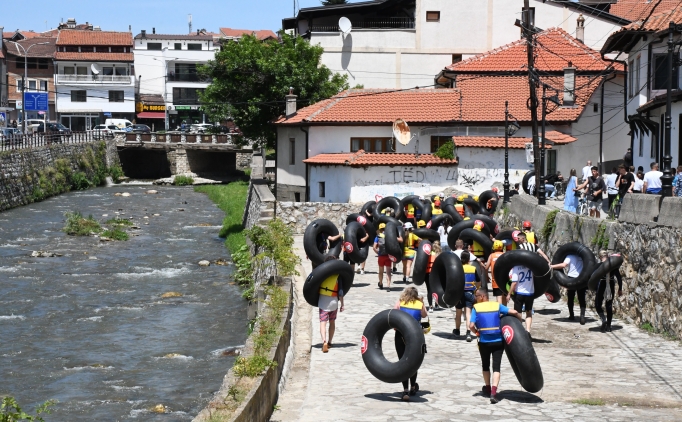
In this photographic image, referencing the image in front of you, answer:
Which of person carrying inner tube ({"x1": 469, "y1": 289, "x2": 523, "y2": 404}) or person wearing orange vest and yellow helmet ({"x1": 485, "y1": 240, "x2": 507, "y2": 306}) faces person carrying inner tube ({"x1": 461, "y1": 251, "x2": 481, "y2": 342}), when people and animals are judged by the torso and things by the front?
person carrying inner tube ({"x1": 469, "y1": 289, "x2": 523, "y2": 404})

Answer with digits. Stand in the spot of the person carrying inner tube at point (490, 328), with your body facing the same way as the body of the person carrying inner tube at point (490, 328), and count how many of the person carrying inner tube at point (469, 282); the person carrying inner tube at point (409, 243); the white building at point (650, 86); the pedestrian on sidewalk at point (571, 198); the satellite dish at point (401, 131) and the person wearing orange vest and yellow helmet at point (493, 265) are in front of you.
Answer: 6

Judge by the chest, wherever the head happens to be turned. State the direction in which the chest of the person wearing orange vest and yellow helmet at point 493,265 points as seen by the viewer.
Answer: away from the camera

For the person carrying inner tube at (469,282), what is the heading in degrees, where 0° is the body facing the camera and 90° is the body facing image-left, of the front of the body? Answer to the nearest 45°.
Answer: approximately 180°

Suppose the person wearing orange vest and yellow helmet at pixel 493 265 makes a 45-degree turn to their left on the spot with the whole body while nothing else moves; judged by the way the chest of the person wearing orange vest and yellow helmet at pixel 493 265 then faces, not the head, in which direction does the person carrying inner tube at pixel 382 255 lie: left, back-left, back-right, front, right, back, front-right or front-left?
front

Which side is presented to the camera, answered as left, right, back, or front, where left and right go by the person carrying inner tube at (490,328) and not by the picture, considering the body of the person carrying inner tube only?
back

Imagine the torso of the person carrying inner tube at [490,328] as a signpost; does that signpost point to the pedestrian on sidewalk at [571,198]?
yes

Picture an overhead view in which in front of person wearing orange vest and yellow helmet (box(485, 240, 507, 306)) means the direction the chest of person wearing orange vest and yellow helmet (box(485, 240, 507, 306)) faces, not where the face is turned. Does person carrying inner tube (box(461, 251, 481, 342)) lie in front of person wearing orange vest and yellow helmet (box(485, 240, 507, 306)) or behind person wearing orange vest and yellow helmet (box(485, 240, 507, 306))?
behind

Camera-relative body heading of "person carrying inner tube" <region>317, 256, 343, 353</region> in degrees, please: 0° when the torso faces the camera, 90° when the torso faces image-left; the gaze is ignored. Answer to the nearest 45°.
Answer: approximately 180°

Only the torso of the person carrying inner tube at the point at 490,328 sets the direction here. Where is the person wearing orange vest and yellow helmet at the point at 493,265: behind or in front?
in front

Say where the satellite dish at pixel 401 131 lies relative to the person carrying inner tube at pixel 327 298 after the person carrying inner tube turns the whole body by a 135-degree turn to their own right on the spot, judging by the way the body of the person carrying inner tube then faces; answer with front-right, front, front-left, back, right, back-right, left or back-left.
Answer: back-left

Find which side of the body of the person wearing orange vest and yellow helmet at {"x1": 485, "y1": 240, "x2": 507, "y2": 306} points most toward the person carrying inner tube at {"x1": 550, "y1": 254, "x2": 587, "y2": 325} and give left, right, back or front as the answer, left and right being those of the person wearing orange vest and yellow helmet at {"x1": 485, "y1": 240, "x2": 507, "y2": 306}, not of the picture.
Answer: right

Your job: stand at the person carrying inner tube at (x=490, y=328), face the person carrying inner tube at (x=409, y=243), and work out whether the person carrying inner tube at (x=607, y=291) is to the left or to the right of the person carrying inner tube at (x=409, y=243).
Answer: right
